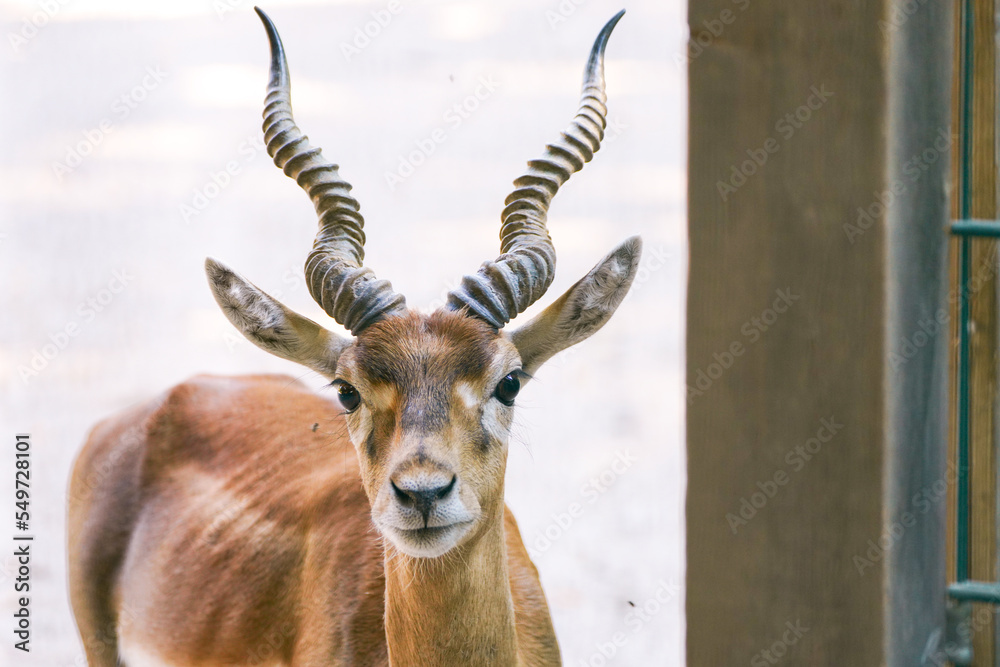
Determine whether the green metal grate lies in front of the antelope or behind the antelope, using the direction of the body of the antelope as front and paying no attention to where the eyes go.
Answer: in front

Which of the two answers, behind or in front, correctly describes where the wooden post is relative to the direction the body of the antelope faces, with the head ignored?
in front

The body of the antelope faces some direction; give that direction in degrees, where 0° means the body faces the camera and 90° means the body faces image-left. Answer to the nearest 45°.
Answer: approximately 315°
